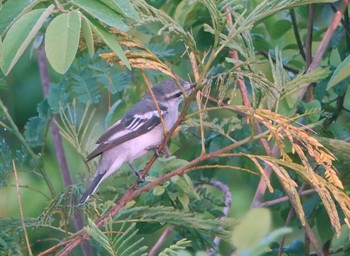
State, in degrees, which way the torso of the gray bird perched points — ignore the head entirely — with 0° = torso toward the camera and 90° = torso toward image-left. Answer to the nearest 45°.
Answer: approximately 270°

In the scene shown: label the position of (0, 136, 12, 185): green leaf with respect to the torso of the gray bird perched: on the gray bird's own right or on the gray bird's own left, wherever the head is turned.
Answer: on the gray bird's own right

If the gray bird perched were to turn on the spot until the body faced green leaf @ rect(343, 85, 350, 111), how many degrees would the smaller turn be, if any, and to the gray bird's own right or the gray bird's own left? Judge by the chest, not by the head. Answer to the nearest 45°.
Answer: approximately 45° to the gray bird's own right

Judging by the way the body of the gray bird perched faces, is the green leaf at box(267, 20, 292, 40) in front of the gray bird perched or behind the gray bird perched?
in front
